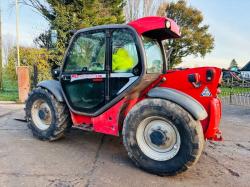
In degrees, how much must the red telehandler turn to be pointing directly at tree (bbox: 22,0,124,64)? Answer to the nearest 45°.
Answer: approximately 45° to its right

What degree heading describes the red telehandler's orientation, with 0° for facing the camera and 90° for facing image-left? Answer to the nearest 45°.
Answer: approximately 135°

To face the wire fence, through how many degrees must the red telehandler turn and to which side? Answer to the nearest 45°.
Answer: approximately 90° to its right

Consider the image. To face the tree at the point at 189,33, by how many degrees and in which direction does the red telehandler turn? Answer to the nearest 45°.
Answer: approximately 45° to its right

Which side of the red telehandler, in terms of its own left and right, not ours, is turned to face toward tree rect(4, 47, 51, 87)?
front

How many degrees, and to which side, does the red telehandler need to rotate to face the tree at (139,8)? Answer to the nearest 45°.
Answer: approximately 45° to its right
